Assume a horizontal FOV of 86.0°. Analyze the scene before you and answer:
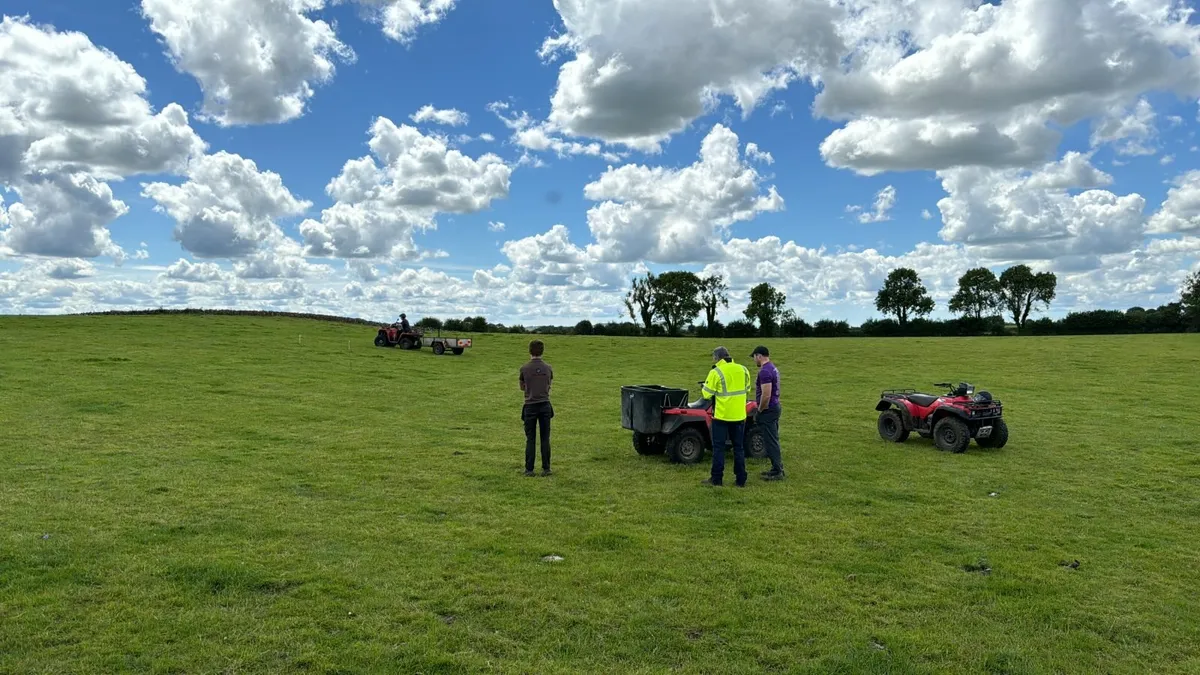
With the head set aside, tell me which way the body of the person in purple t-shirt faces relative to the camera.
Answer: to the viewer's left

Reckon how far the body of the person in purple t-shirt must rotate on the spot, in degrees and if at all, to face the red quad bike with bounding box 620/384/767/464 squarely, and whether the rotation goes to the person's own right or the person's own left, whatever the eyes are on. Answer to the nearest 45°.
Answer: approximately 45° to the person's own right

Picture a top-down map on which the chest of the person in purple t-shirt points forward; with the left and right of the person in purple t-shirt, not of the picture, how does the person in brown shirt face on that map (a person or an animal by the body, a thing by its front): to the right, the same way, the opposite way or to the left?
to the right

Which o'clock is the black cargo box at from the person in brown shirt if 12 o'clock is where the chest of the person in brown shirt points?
The black cargo box is roughly at 2 o'clock from the person in brown shirt.

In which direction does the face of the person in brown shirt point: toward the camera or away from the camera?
away from the camera

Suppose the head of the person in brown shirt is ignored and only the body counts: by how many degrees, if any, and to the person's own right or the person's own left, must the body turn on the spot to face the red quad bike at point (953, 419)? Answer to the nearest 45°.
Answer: approximately 90° to the person's own right

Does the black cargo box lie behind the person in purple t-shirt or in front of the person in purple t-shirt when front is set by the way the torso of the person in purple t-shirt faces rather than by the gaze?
in front

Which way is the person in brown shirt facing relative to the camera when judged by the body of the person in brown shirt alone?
away from the camera

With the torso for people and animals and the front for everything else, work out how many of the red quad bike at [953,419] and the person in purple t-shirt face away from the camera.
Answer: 0

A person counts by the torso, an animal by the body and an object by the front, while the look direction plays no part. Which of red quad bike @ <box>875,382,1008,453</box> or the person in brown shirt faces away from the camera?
the person in brown shirt

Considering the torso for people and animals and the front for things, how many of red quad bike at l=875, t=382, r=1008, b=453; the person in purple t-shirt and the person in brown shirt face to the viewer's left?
1
